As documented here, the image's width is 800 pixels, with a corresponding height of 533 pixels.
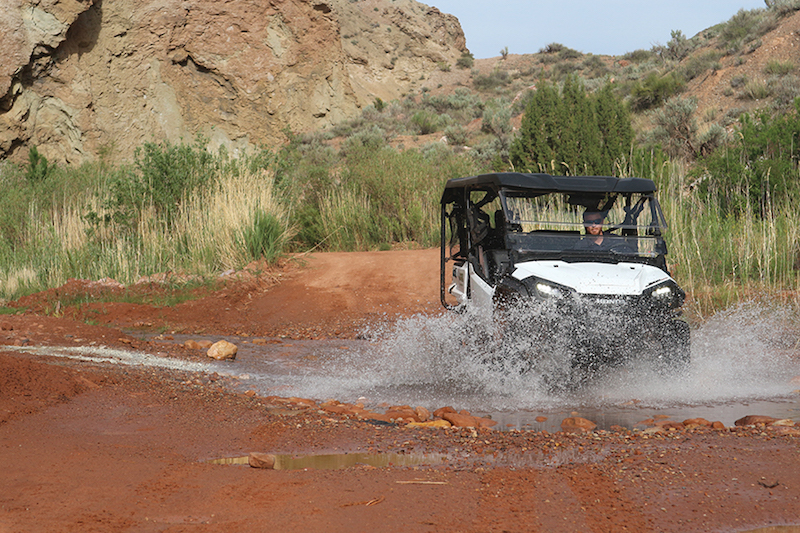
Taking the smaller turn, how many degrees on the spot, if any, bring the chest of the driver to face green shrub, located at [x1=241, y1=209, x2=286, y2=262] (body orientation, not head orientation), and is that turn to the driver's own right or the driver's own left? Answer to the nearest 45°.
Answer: approximately 135° to the driver's own right

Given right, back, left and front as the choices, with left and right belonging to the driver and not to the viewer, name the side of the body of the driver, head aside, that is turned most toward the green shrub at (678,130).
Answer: back

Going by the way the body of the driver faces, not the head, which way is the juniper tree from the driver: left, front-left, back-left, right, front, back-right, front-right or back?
back

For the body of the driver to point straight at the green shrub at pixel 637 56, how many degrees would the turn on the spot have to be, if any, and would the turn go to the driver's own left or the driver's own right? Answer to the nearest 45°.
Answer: approximately 180°

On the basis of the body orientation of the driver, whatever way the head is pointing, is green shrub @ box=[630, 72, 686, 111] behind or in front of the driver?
behind

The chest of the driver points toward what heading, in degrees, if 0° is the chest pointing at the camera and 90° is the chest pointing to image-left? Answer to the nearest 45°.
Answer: approximately 0°

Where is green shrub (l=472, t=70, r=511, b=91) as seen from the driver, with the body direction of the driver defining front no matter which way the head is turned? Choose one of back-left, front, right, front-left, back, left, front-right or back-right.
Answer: back

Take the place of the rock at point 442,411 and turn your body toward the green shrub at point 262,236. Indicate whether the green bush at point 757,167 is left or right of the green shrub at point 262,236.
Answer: right

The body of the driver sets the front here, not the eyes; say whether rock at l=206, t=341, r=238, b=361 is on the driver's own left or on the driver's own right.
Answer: on the driver's own right

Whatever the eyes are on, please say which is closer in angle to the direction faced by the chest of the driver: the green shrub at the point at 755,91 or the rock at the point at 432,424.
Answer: the rock

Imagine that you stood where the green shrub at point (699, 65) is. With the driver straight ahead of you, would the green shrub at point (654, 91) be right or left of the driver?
right
